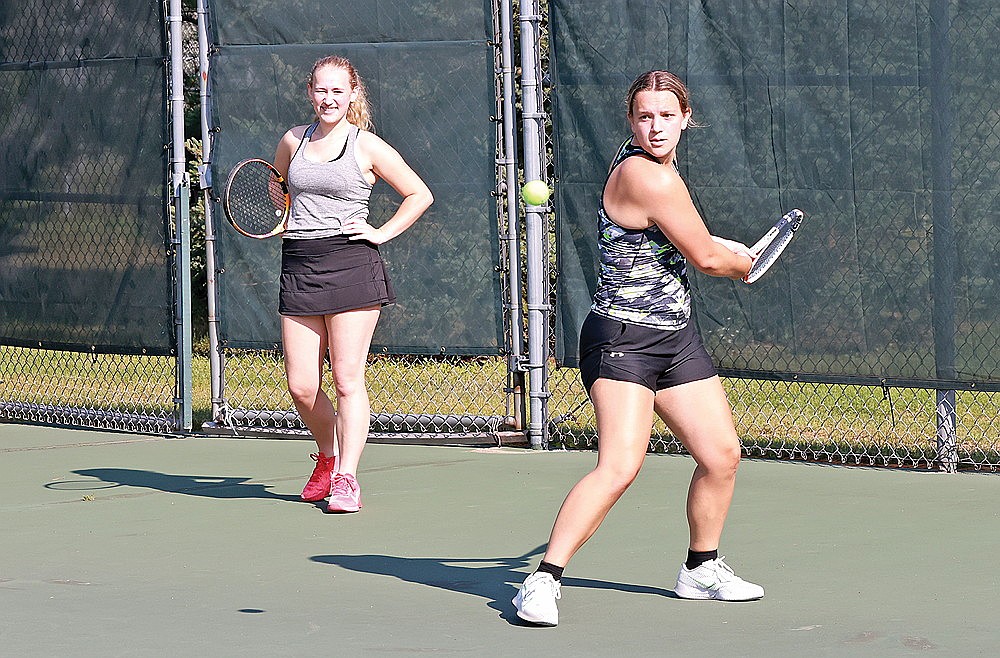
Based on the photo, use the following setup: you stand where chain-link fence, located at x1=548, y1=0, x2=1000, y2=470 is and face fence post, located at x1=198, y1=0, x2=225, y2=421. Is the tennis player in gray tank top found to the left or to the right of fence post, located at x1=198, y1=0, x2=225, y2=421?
left

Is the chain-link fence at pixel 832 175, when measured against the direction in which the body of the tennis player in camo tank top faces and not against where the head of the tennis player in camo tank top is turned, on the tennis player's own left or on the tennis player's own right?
on the tennis player's own left

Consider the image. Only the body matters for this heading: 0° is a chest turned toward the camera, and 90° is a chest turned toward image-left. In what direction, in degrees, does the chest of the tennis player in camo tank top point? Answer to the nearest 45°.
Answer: approximately 315°

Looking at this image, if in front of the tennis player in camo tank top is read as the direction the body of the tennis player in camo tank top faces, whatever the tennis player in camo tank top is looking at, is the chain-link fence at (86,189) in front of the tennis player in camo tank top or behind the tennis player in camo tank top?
behind
